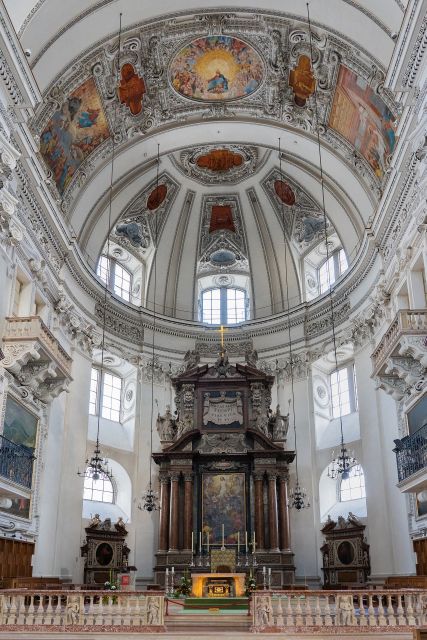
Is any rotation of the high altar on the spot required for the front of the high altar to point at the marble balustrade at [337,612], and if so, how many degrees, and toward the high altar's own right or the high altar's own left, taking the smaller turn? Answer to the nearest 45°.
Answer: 0° — it already faces it

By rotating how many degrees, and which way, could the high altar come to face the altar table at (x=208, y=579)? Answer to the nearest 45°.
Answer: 0° — it already faces it

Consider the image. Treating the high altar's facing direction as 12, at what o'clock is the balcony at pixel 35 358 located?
The balcony is roughly at 1 o'clock from the high altar.

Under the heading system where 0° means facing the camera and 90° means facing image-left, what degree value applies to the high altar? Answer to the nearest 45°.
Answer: approximately 0°

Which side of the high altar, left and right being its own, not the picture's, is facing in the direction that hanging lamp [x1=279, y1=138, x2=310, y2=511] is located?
left

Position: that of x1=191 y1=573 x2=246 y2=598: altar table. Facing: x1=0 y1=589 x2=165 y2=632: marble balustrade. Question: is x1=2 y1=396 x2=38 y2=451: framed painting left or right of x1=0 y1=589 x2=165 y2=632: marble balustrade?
right

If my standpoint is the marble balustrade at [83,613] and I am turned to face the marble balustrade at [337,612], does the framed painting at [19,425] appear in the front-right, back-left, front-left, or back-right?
back-left

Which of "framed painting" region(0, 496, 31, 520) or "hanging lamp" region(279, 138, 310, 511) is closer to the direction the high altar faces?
the framed painting

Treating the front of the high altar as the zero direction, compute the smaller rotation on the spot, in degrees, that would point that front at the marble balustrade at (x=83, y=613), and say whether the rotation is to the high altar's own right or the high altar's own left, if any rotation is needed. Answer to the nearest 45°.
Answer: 0° — it already faces it
